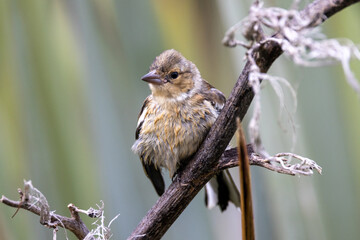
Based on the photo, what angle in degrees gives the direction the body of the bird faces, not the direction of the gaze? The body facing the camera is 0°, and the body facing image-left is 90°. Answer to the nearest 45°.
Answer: approximately 45°

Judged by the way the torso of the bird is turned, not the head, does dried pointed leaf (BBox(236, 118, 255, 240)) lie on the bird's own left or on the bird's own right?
on the bird's own left

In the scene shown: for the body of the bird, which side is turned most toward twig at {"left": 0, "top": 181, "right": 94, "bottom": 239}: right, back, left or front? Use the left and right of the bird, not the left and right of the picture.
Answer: right
